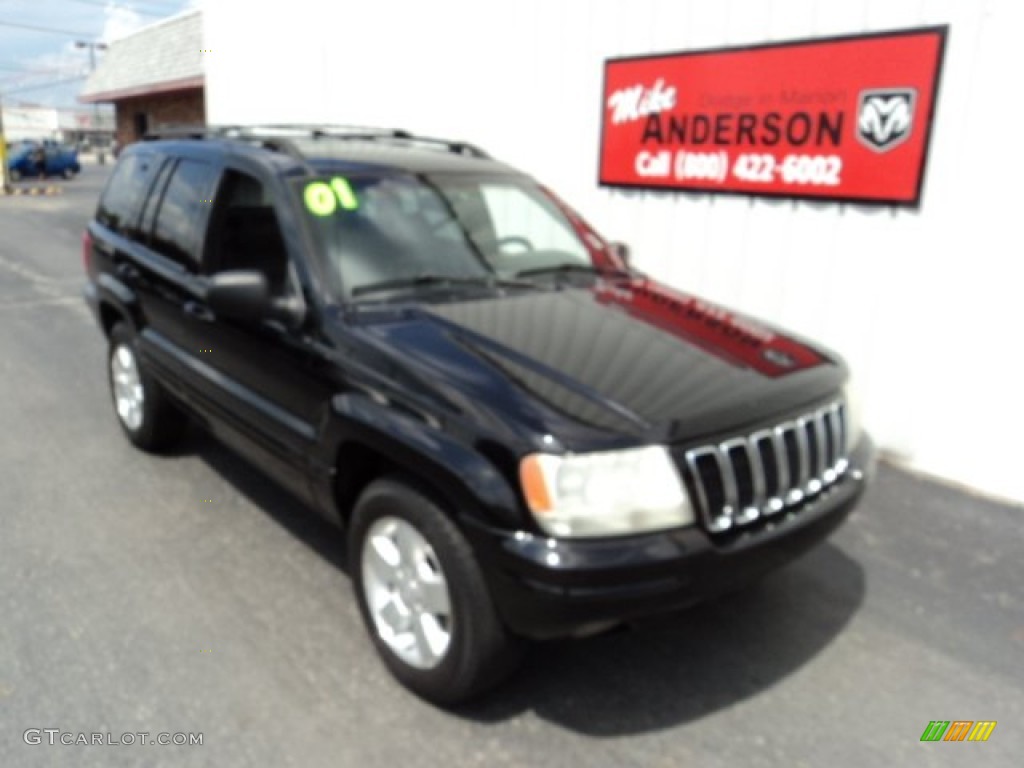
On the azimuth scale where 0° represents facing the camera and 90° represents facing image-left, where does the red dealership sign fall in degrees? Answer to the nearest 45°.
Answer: approximately 45°

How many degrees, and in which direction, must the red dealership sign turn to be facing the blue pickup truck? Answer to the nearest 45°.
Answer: approximately 90° to its right

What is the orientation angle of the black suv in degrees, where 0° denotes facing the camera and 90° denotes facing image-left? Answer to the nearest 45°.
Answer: approximately 315°

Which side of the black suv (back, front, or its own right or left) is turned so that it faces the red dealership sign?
left

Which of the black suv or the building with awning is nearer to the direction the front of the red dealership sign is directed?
the black suv

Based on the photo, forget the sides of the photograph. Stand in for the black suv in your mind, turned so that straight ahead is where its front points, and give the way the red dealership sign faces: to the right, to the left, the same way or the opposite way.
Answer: to the right

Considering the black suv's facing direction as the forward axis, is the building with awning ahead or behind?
behind

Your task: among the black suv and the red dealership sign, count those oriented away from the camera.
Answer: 0

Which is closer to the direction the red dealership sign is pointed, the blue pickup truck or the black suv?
the black suv

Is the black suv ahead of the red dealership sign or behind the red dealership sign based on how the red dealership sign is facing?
ahead

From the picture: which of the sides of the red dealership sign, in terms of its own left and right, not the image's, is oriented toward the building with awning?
right

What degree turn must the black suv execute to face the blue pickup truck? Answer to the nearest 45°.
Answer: approximately 180°
